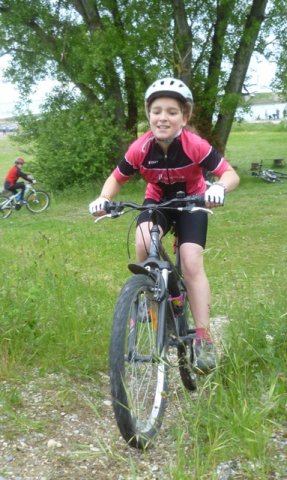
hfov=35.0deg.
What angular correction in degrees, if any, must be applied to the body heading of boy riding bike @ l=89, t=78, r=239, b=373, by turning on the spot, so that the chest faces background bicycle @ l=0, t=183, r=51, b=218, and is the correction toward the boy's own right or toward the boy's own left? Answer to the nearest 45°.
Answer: approximately 180°

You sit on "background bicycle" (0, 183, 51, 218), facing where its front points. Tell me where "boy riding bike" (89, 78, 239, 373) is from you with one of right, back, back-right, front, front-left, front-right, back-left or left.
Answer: right

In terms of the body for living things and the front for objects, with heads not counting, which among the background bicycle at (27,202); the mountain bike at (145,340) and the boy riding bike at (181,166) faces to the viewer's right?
the background bicycle

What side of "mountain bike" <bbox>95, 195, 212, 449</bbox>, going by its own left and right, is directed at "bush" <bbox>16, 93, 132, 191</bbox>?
back

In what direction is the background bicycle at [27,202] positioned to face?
to the viewer's right

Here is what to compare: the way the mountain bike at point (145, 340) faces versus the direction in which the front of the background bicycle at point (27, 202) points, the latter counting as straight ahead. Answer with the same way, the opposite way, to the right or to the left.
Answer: to the right

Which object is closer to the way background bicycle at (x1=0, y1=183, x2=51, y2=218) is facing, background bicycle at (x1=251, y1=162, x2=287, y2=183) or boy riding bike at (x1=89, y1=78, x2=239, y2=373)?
the background bicycle

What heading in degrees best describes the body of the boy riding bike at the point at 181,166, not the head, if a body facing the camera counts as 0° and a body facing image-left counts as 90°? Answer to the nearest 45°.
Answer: approximately 0°
